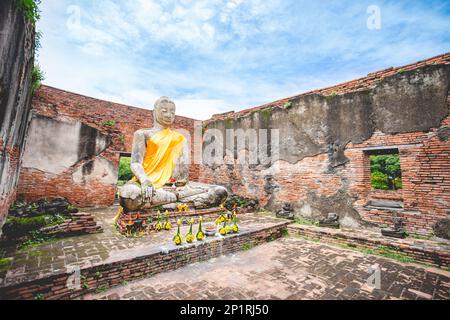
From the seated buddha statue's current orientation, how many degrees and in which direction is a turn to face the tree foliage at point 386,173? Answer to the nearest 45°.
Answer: approximately 45° to its left

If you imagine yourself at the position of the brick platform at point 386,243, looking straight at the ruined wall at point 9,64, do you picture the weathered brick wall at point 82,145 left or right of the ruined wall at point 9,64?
right

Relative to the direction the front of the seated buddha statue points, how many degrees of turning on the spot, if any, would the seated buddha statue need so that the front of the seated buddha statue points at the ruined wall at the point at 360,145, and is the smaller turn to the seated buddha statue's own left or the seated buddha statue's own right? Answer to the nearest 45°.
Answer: approximately 45° to the seated buddha statue's own left

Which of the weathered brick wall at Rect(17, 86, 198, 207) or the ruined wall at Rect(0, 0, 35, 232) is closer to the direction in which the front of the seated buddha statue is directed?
the ruined wall

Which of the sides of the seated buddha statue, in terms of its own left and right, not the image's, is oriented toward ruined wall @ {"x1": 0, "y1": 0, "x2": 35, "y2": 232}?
right

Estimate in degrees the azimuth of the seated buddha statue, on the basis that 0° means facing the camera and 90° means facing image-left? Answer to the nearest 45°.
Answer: approximately 315°
